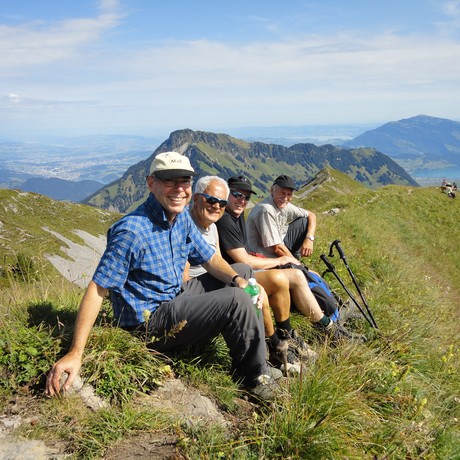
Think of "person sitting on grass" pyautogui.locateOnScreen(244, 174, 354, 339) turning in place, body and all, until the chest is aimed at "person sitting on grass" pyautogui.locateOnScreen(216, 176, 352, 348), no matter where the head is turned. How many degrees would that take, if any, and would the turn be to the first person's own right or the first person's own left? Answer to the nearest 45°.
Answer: approximately 45° to the first person's own right

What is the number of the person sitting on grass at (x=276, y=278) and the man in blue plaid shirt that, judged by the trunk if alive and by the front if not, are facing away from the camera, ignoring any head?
0

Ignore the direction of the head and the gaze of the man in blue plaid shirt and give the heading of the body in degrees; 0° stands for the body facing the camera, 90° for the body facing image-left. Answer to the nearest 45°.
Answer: approximately 315°

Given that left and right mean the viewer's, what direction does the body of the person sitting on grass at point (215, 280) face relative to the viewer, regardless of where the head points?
facing the viewer and to the right of the viewer

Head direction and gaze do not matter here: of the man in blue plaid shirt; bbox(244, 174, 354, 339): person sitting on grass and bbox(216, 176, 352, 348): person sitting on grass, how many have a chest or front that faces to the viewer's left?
0

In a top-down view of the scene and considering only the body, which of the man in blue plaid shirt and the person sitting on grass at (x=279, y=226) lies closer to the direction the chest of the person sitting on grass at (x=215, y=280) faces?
the man in blue plaid shirt

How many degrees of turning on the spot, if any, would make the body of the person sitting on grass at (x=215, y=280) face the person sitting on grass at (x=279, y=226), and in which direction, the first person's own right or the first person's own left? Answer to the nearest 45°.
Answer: approximately 135° to the first person's own left

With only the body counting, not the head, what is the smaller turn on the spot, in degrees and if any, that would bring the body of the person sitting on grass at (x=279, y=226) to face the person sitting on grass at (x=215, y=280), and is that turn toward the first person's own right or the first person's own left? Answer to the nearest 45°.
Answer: approximately 45° to the first person's own right

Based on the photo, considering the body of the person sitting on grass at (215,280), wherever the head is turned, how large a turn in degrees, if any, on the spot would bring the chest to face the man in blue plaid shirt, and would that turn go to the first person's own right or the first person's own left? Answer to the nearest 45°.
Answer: approximately 45° to the first person's own right

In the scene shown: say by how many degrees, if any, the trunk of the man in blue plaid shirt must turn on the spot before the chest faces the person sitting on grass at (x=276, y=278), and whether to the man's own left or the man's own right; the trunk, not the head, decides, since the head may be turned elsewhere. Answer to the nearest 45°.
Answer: approximately 90° to the man's own left

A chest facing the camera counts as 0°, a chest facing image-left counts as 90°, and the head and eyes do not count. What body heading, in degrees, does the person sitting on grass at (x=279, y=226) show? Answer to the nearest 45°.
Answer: approximately 315°
